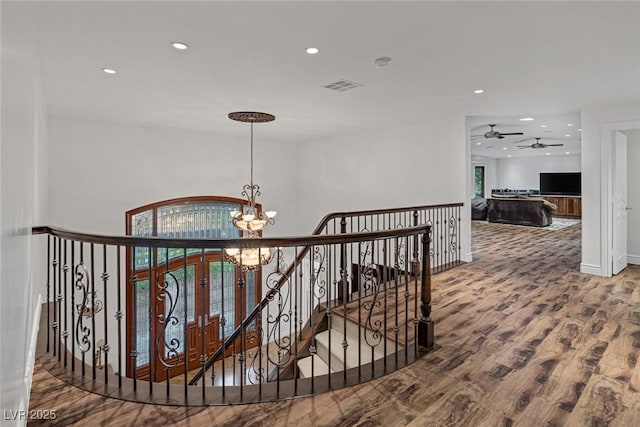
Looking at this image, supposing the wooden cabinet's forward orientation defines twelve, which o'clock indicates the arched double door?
The arched double door is roughly at 1 o'clock from the wooden cabinet.

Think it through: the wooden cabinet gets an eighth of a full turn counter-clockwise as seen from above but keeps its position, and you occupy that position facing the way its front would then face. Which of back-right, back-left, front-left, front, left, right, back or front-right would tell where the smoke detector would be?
front-right

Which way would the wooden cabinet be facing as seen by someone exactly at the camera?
facing the viewer
